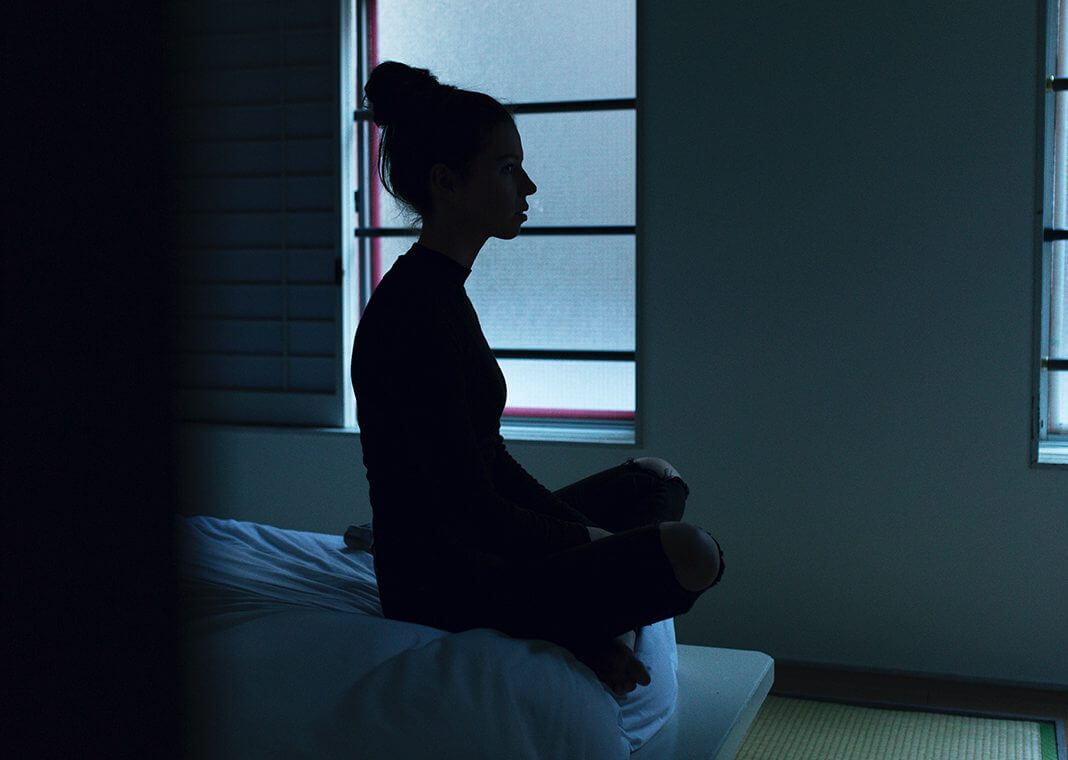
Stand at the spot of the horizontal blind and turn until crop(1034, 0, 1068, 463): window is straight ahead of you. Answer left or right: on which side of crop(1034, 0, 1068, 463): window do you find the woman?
right

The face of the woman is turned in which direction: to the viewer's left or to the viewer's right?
to the viewer's right

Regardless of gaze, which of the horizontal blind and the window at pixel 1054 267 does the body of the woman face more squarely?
the window

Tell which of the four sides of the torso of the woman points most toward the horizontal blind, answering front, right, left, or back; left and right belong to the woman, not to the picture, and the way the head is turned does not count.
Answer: left

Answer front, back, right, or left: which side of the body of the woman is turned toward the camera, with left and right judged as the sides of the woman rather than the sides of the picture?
right
